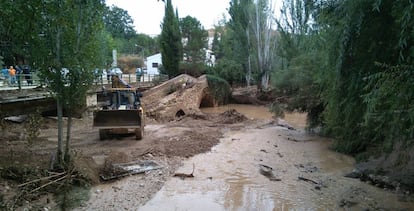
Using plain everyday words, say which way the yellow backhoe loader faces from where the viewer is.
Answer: facing the viewer

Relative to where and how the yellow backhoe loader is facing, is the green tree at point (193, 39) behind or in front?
behind

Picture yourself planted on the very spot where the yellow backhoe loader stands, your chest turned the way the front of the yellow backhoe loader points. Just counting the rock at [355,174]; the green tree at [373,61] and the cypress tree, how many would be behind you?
1

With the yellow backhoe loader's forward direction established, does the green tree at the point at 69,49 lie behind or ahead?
ahead

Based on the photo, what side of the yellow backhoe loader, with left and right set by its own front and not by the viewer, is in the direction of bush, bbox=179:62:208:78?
back

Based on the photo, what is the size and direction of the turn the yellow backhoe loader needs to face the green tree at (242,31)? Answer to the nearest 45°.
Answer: approximately 135° to its left

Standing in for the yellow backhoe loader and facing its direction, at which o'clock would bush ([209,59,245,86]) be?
The bush is roughly at 7 o'clock from the yellow backhoe loader.

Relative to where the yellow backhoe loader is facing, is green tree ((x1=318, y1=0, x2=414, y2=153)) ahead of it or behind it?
ahead

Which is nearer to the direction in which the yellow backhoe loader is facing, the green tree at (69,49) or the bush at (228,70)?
the green tree

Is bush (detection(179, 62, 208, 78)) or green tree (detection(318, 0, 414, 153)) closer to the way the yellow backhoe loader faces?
the green tree

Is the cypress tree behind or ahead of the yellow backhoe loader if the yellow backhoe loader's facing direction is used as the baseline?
behind

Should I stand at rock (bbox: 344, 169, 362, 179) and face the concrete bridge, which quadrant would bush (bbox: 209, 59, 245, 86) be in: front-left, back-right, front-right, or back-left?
front-right

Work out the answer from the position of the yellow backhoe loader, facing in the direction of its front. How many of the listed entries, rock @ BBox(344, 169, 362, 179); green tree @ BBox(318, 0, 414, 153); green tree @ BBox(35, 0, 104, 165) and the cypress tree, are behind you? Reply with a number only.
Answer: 1

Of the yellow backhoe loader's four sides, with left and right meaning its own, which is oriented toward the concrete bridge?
back

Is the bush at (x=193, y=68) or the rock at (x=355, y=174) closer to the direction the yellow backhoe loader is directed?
the rock
